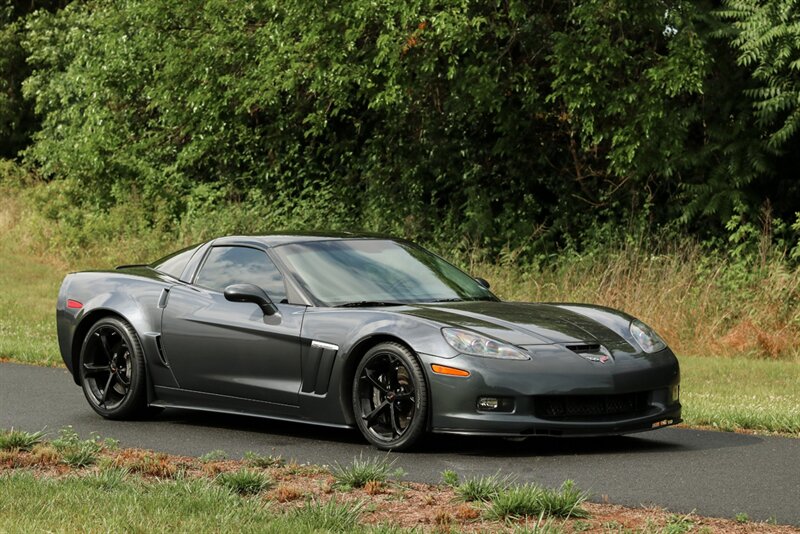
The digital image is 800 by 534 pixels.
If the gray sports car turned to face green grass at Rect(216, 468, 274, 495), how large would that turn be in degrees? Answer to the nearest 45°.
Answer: approximately 45° to its right

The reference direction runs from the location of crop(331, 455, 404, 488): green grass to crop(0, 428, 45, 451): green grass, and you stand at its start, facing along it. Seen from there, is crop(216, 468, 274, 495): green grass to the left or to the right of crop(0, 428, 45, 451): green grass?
left

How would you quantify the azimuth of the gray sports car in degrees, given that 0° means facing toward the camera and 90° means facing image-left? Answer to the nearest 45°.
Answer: approximately 315°
